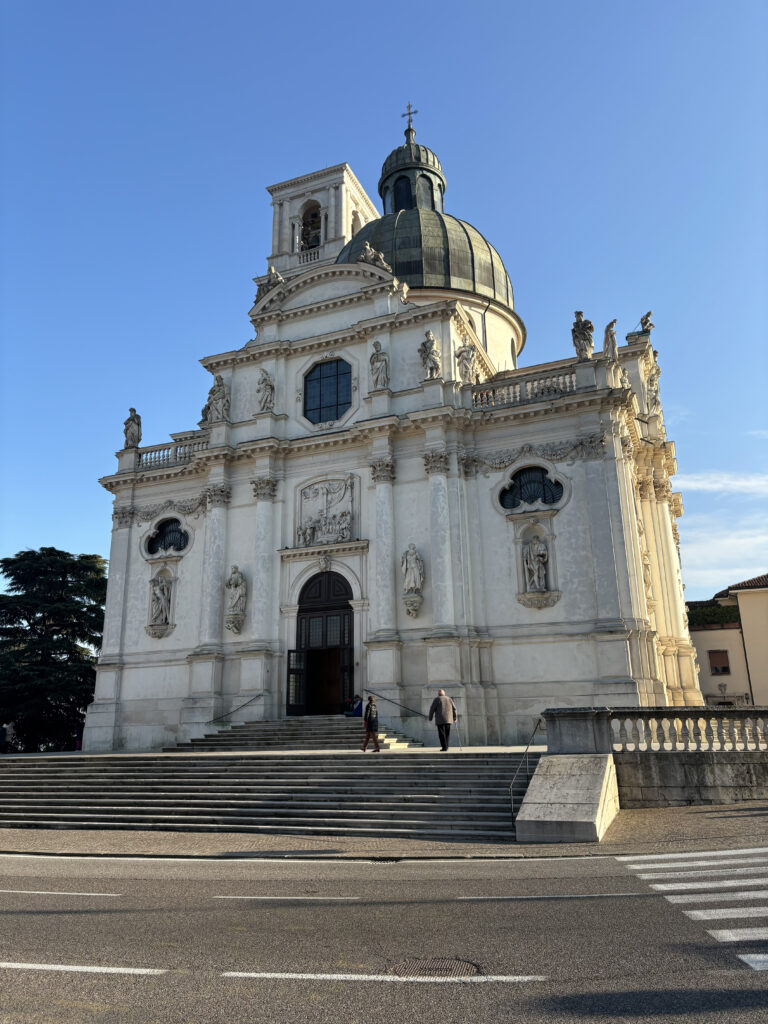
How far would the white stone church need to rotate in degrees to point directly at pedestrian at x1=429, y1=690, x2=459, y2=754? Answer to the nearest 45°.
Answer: approximately 45° to its left

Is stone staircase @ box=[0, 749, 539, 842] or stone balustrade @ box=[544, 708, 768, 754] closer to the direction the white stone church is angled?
the stone staircase

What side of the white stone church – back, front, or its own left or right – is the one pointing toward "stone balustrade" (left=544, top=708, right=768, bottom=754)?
left

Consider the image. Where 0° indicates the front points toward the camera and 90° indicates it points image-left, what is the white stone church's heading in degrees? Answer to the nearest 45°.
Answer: approximately 45°

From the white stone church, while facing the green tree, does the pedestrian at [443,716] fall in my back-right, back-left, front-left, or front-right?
back-left

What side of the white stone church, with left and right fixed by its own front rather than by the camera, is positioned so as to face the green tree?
right

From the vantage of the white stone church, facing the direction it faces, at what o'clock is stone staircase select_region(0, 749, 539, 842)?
The stone staircase is roughly at 11 o'clock from the white stone church.
